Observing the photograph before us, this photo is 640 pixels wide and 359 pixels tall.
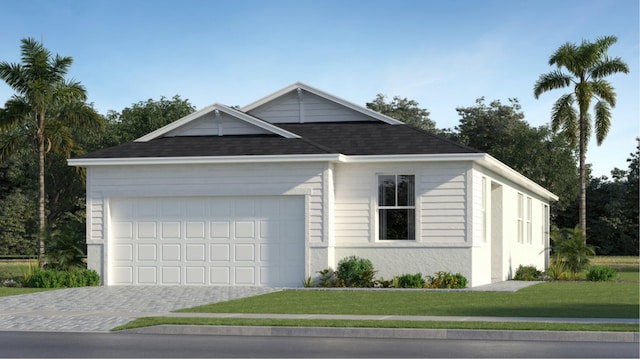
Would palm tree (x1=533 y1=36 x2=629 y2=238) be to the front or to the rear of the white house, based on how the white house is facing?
to the rear

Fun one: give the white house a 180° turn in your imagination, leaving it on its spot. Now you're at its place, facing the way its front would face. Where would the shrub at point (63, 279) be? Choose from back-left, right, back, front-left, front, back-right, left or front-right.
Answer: left

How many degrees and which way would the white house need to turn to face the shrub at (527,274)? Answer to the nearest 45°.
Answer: approximately 135° to its left

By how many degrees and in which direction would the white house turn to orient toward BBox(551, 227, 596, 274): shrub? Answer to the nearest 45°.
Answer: approximately 135° to its left

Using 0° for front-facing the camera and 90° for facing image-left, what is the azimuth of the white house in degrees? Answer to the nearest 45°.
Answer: approximately 0°
